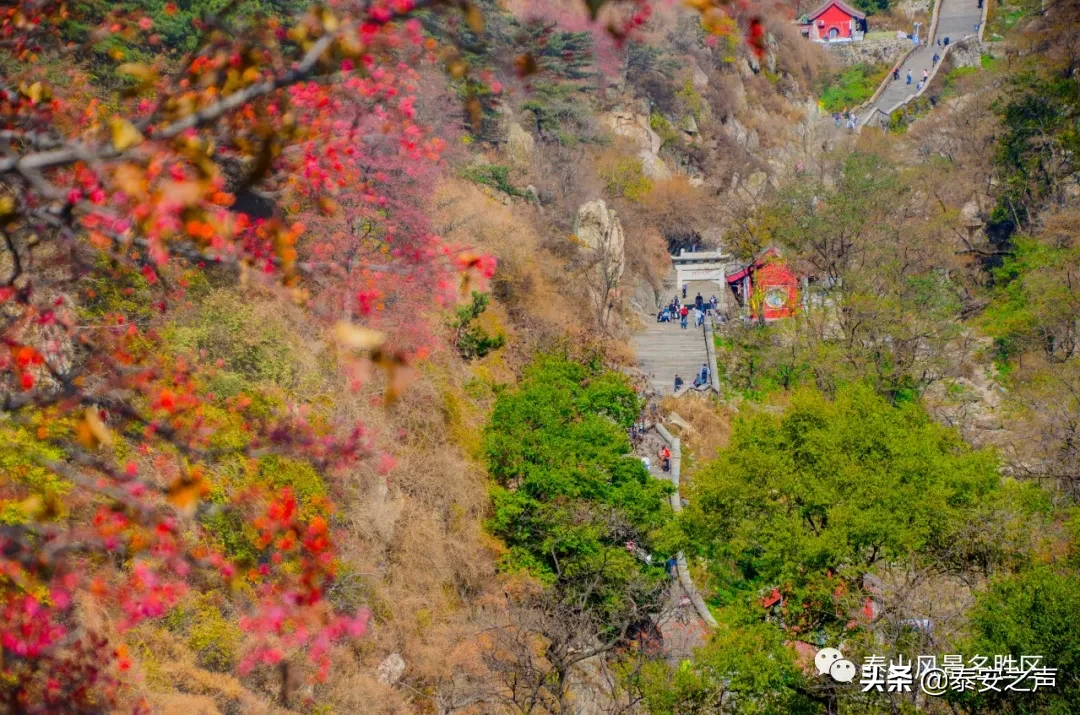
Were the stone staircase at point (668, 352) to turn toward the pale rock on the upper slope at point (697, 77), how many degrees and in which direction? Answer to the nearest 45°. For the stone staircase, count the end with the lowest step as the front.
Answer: approximately 180°

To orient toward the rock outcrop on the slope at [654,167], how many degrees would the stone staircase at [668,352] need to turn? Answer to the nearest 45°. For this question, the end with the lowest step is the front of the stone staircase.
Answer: approximately 180°

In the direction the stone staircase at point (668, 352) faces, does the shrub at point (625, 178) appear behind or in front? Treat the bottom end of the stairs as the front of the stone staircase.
behind

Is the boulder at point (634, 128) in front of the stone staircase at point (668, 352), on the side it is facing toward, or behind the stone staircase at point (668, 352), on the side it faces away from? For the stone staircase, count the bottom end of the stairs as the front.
behind

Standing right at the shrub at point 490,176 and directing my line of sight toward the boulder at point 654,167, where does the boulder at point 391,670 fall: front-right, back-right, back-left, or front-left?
back-right

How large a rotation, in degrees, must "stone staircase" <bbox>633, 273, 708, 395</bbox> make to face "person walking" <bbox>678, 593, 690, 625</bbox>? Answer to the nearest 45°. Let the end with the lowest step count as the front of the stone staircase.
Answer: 0° — it already faces them

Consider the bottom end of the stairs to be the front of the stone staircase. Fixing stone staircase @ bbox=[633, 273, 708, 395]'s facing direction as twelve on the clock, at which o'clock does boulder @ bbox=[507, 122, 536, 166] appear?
The boulder is roughly at 4 o'clock from the stone staircase.

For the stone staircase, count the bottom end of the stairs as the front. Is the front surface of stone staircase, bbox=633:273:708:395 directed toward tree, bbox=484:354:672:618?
yes

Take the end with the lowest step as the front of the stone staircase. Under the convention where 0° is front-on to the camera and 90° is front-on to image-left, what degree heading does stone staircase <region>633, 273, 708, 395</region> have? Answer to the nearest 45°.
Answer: approximately 0°
